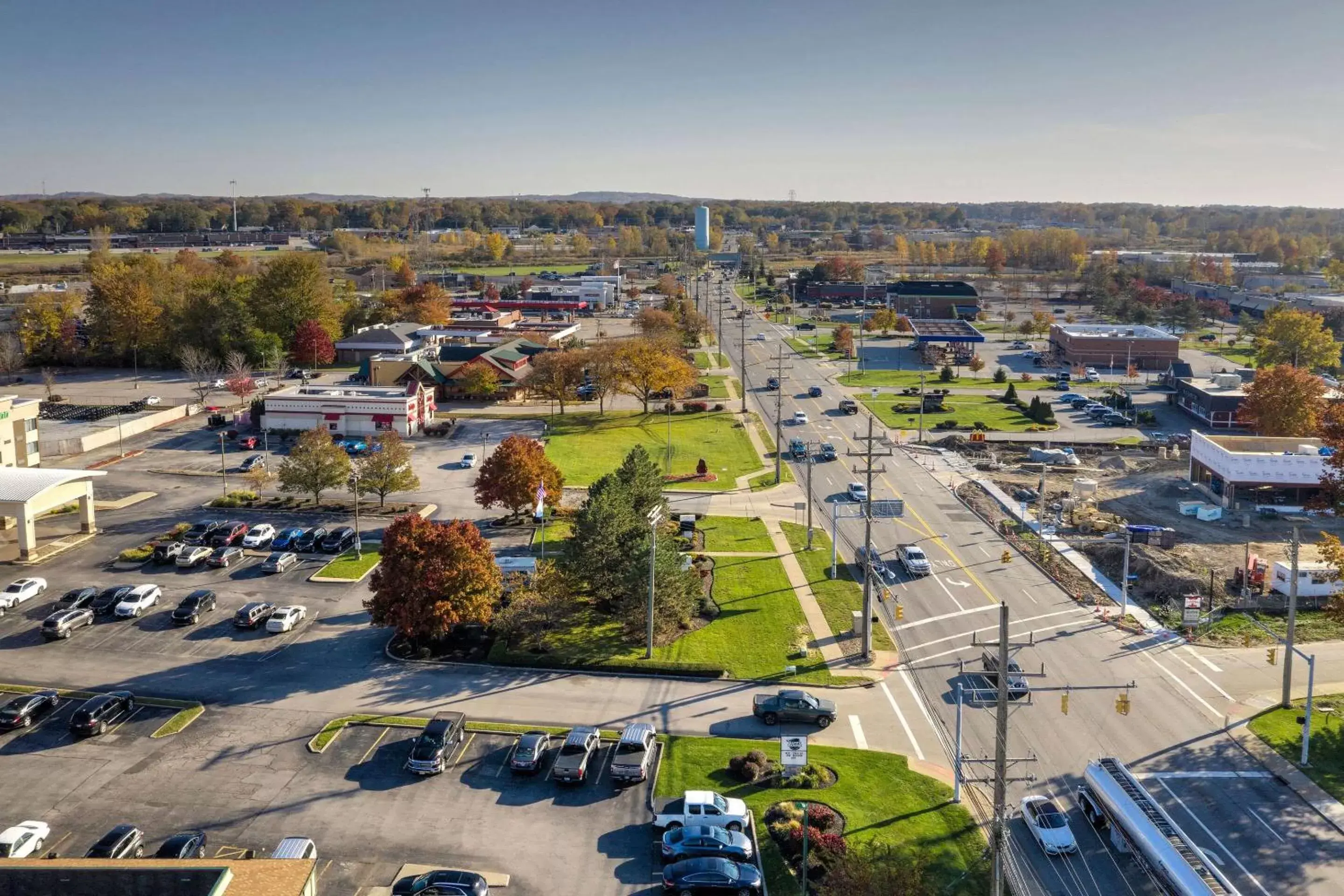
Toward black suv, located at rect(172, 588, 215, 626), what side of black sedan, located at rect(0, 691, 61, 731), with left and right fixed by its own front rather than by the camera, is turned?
front

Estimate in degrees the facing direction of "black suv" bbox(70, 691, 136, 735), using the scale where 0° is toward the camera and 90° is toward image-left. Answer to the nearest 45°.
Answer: approximately 225°

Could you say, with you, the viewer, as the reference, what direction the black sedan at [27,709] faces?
facing away from the viewer and to the right of the viewer

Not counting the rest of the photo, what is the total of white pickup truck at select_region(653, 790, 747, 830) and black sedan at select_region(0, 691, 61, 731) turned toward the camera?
0

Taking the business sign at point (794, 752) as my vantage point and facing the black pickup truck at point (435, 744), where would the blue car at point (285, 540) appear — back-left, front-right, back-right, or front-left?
front-right

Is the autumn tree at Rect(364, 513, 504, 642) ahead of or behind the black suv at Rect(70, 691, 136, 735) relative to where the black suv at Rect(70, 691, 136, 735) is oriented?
ahead

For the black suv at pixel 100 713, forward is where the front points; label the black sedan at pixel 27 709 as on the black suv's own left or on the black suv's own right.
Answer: on the black suv's own left

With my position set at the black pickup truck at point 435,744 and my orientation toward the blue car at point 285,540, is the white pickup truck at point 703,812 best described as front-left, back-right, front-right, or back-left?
back-right

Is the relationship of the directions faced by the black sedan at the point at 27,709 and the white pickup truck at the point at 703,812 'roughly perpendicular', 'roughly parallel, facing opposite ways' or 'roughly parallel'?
roughly perpendicular

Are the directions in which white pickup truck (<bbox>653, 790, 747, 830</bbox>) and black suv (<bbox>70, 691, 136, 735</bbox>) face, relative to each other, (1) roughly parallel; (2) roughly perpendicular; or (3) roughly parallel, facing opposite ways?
roughly perpendicular

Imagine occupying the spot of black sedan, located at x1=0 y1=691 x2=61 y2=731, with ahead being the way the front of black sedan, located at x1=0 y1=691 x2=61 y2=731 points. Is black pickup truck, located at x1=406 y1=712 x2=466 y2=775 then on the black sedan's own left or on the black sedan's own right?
on the black sedan's own right

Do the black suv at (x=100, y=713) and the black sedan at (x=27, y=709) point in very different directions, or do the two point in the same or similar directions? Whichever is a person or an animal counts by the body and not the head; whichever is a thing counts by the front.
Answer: same or similar directions

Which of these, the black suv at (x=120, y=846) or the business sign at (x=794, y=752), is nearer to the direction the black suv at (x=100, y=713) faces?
the business sign
